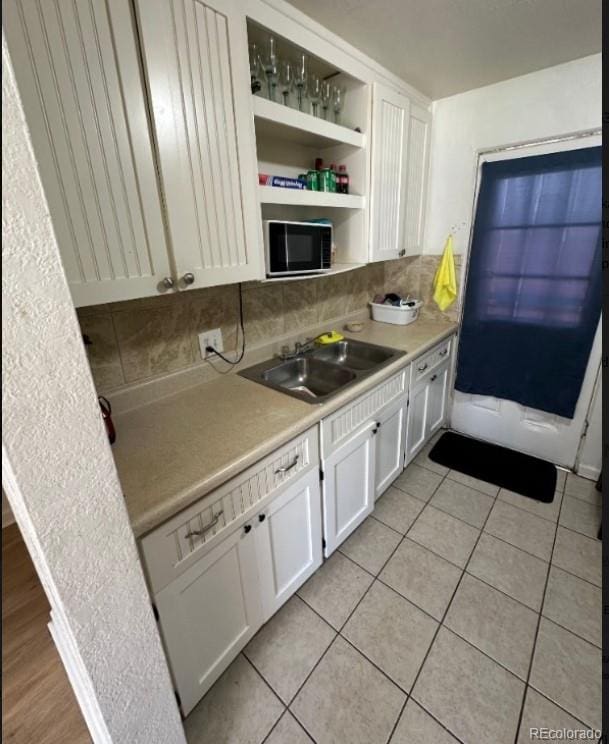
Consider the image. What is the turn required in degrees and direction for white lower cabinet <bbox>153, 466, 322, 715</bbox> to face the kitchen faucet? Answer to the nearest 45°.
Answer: approximately 90° to its left

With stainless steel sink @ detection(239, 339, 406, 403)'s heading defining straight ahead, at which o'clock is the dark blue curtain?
The dark blue curtain is roughly at 10 o'clock from the stainless steel sink.

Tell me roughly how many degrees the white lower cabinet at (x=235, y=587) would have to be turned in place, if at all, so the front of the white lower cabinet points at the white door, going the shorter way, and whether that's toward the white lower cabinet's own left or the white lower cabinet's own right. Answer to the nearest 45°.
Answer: approximately 45° to the white lower cabinet's own left

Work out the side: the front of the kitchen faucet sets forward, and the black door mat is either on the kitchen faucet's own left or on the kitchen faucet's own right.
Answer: on the kitchen faucet's own left

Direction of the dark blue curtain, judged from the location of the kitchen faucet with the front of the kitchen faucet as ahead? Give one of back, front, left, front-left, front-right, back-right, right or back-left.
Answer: front-left

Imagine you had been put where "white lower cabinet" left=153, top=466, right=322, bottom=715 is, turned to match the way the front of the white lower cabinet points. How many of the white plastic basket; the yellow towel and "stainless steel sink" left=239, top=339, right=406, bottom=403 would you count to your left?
3

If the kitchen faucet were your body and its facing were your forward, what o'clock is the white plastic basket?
The white plastic basket is roughly at 9 o'clock from the kitchen faucet.

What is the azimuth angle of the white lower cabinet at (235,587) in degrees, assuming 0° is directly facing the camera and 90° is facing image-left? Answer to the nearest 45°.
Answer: approximately 315°

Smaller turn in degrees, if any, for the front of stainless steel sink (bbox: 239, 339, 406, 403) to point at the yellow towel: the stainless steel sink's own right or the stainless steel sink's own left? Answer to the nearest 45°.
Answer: approximately 90° to the stainless steel sink's own left

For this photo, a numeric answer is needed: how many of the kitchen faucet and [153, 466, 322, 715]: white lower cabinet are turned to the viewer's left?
0

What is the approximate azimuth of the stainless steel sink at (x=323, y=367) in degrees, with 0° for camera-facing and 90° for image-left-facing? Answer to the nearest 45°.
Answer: approximately 315°
